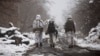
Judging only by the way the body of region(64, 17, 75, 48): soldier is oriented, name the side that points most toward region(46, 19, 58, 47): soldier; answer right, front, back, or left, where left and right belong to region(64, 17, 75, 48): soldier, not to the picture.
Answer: left

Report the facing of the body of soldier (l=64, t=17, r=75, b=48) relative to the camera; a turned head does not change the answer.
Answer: away from the camera

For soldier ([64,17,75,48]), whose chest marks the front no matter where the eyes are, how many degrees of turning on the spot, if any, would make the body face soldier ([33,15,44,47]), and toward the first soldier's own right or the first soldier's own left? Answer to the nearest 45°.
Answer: approximately 90° to the first soldier's own left
